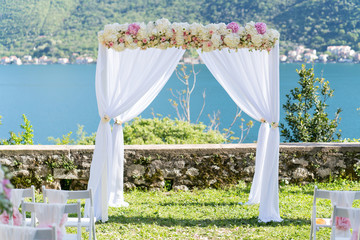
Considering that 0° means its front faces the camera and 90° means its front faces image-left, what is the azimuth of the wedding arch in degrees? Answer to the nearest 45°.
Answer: approximately 0°

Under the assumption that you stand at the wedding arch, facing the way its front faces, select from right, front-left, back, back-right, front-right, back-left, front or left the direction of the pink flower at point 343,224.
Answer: front-left

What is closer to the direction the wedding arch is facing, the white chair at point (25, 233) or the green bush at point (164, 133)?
the white chair

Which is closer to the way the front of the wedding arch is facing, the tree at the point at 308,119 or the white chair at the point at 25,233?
the white chair

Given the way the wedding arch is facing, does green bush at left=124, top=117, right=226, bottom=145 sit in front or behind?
behind

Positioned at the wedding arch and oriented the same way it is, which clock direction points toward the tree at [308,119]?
The tree is roughly at 7 o'clock from the wedding arch.

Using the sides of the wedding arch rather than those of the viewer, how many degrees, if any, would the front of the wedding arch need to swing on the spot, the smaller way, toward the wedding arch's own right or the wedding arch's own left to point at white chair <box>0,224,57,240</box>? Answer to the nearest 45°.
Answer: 0° — it already faces it

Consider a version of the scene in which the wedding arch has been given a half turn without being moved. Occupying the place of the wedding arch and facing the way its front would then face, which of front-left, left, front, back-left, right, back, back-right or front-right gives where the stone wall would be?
front

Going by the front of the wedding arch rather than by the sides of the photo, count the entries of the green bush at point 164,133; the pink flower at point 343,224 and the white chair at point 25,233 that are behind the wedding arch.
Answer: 1

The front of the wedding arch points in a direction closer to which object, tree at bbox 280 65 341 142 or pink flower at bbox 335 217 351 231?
the pink flower
